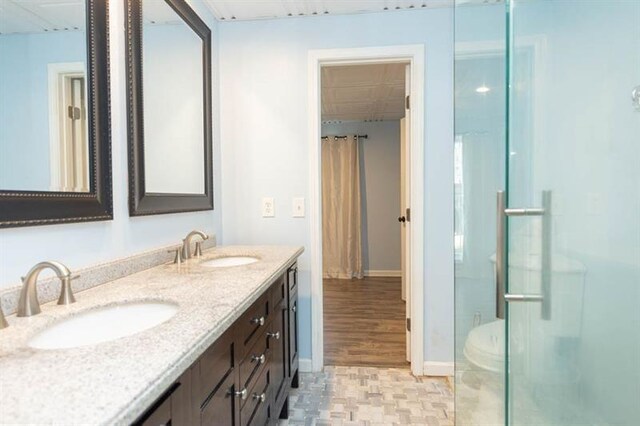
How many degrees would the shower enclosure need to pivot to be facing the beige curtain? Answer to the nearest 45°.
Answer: approximately 90° to its right

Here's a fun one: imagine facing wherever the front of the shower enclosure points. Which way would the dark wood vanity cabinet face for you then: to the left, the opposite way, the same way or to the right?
the opposite way

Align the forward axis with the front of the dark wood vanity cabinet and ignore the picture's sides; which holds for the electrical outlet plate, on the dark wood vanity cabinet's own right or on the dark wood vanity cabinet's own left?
on the dark wood vanity cabinet's own left

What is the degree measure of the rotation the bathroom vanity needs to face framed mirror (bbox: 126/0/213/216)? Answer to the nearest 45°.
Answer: approximately 135° to its left

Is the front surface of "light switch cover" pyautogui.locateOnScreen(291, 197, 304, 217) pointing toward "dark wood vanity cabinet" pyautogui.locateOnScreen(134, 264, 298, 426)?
yes

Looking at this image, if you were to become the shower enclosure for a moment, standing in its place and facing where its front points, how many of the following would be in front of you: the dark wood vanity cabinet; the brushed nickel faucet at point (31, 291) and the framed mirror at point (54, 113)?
3

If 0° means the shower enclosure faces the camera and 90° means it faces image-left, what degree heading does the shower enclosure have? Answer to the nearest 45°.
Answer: approximately 45°

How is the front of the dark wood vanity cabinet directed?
to the viewer's right

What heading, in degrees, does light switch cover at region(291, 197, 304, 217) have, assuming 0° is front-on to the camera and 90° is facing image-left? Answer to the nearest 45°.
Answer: approximately 0°

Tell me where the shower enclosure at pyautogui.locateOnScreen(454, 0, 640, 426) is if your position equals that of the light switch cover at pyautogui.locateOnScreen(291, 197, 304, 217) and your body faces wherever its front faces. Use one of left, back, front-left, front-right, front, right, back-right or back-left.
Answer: front-left

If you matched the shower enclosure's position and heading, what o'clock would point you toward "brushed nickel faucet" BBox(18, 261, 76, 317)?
The brushed nickel faucet is roughly at 12 o'clock from the shower enclosure.
